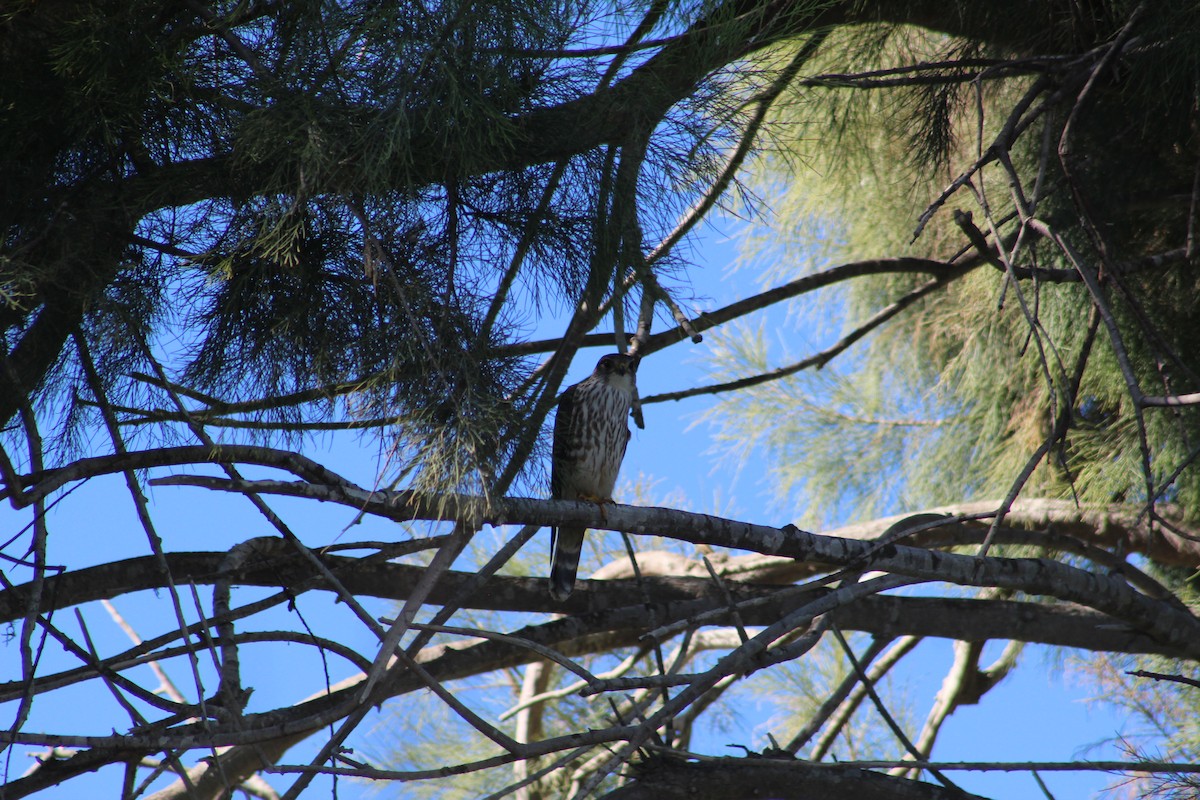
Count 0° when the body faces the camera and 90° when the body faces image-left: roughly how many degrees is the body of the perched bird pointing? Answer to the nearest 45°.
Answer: approximately 315°
